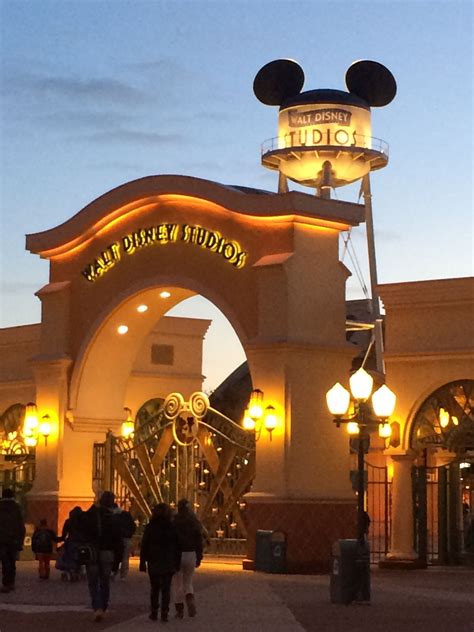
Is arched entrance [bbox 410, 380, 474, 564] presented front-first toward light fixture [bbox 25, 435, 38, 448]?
no

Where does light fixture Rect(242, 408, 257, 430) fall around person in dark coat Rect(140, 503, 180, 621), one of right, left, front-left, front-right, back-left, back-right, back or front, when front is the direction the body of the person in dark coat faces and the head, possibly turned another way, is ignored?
front

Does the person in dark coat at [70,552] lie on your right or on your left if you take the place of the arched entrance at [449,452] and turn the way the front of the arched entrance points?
on your right

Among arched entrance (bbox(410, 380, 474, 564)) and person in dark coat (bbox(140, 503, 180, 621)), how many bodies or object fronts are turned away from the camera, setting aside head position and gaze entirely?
1

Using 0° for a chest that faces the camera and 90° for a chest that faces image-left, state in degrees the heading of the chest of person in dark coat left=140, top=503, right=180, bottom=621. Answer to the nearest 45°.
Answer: approximately 180°

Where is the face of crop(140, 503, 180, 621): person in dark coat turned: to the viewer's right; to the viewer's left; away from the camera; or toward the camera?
away from the camera

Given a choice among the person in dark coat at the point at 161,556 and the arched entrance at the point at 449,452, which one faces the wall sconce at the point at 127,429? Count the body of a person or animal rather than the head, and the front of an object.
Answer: the person in dark coat

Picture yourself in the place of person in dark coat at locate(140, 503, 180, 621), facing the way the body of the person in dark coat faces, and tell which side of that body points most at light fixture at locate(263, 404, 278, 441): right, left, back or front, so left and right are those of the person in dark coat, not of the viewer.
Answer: front

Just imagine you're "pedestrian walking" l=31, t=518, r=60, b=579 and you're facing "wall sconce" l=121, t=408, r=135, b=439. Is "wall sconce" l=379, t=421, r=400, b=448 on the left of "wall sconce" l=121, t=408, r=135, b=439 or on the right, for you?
right

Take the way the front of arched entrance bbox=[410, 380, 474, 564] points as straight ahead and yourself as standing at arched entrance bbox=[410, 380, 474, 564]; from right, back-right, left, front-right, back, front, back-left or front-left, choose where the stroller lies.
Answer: front-right

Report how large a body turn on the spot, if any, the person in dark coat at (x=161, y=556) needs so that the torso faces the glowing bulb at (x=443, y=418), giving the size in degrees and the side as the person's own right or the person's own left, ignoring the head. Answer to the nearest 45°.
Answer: approximately 45° to the person's own right

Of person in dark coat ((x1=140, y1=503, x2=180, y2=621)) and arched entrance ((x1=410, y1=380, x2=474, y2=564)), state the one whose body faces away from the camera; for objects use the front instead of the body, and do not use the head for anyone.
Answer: the person in dark coat

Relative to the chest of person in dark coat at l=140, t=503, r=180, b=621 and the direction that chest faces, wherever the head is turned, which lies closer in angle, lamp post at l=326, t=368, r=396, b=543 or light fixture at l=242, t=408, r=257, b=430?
the light fixture

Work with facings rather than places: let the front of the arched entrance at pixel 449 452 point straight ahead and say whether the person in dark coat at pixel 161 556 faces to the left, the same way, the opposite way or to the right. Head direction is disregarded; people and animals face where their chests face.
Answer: the opposite way

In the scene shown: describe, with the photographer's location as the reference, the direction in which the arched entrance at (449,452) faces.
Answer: facing the viewer

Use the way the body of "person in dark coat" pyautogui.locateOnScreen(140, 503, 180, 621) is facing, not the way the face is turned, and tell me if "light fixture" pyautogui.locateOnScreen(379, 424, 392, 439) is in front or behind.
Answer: in front

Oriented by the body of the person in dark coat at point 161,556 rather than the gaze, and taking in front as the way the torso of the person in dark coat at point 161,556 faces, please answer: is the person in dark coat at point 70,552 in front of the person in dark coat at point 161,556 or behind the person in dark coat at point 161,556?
in front

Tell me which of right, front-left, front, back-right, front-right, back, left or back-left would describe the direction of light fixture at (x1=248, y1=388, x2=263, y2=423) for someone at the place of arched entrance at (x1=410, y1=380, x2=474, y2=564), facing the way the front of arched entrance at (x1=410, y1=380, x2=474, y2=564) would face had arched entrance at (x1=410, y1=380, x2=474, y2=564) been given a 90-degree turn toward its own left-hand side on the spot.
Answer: back-right

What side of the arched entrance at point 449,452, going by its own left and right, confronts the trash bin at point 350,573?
front

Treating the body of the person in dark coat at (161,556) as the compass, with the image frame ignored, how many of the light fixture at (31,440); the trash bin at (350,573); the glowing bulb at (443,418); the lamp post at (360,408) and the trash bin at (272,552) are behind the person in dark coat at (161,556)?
0
